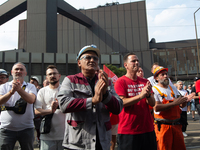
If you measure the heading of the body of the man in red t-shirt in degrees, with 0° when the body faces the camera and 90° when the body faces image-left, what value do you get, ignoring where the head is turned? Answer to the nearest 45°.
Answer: approximately 315°

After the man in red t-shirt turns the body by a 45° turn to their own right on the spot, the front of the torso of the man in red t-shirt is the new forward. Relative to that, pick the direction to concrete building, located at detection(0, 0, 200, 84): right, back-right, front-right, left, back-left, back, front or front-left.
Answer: back
